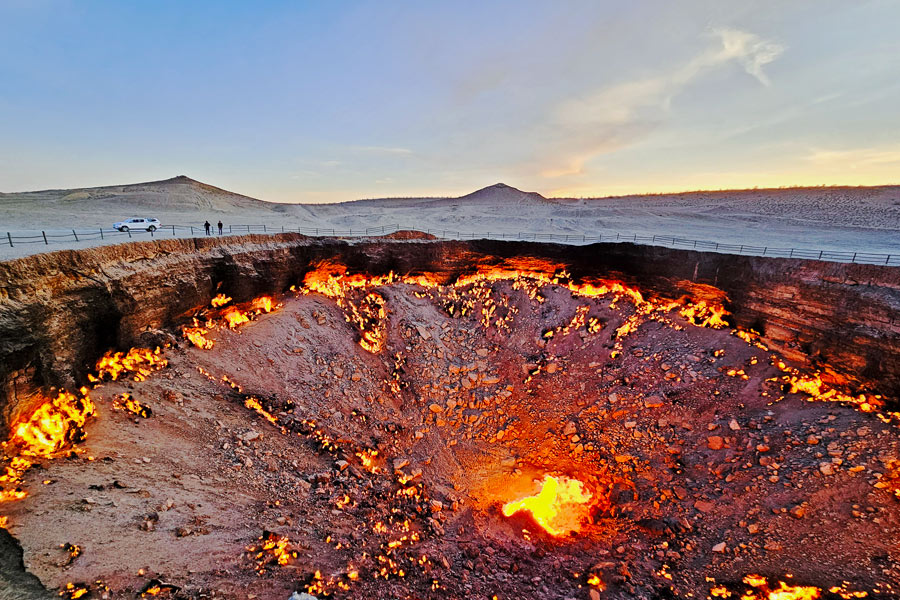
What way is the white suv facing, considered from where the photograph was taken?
facing to the left of the viewer

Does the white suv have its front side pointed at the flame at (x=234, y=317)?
no

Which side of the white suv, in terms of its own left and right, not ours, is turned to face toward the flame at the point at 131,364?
left

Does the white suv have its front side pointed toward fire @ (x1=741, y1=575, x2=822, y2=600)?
no

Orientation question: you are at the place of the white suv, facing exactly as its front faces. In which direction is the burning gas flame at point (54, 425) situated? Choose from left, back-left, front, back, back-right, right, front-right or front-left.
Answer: left

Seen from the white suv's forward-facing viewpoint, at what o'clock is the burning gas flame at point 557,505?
The burning gas flame is roughly at 8 o'clock from the white suv.

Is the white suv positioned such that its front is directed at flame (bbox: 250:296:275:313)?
no

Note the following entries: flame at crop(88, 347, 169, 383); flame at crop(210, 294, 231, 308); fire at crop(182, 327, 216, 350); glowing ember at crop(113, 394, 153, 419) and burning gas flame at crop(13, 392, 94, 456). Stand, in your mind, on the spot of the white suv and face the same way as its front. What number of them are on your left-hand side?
5

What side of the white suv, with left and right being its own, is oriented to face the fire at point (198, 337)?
left
